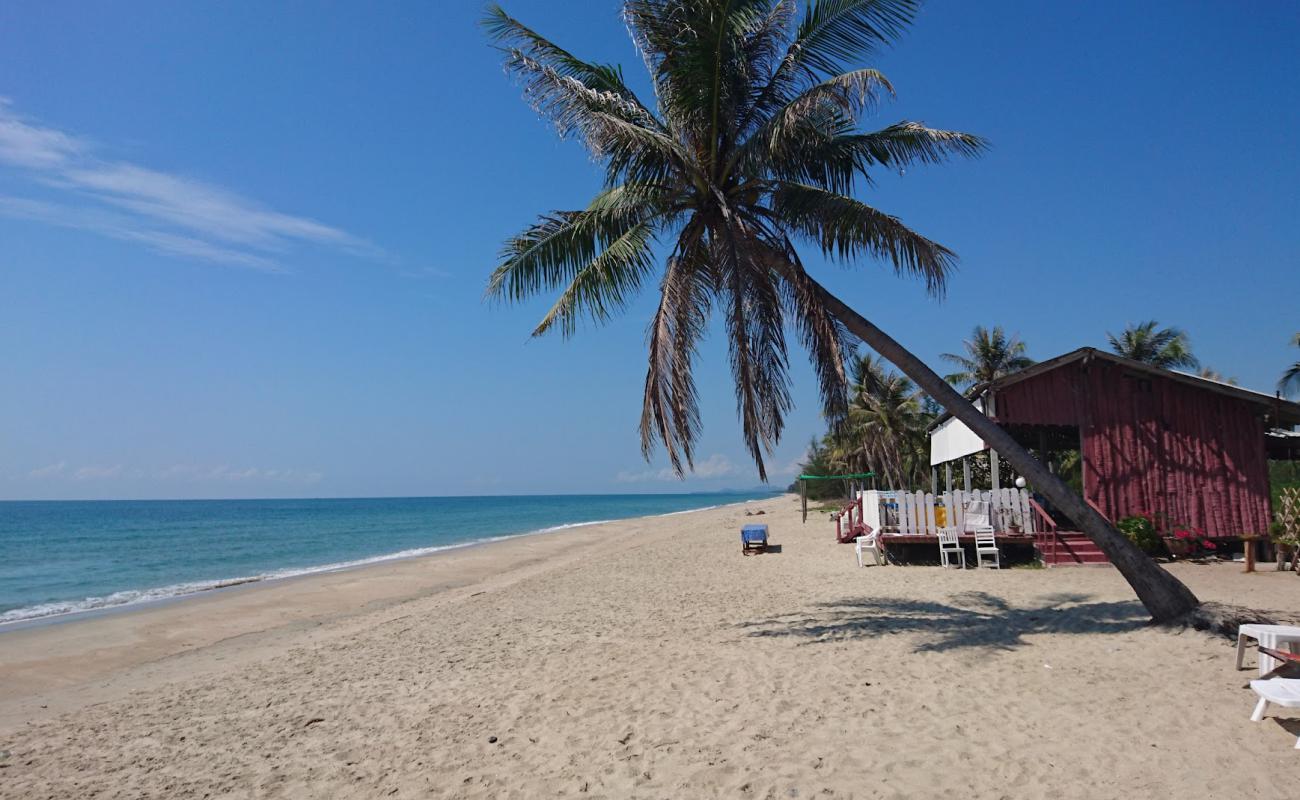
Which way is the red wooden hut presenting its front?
to the viewer's left

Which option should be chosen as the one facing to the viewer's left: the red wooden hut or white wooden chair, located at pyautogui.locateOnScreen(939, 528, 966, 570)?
the red wooden hut

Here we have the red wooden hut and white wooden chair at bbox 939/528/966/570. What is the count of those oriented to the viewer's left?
1

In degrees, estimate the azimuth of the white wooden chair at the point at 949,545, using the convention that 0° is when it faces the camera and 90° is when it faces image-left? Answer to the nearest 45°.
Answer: approximately 315°

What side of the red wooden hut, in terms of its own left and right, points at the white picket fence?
front

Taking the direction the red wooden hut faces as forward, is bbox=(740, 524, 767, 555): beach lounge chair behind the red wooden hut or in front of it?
in front

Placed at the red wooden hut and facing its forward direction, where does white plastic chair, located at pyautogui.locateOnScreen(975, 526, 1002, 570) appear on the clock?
The white plastic chair is roughly at 11 o'clock from the red wooden hut.

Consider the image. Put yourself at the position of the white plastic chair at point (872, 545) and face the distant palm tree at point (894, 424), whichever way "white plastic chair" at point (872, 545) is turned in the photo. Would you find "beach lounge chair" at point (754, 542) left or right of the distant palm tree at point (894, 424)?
left
